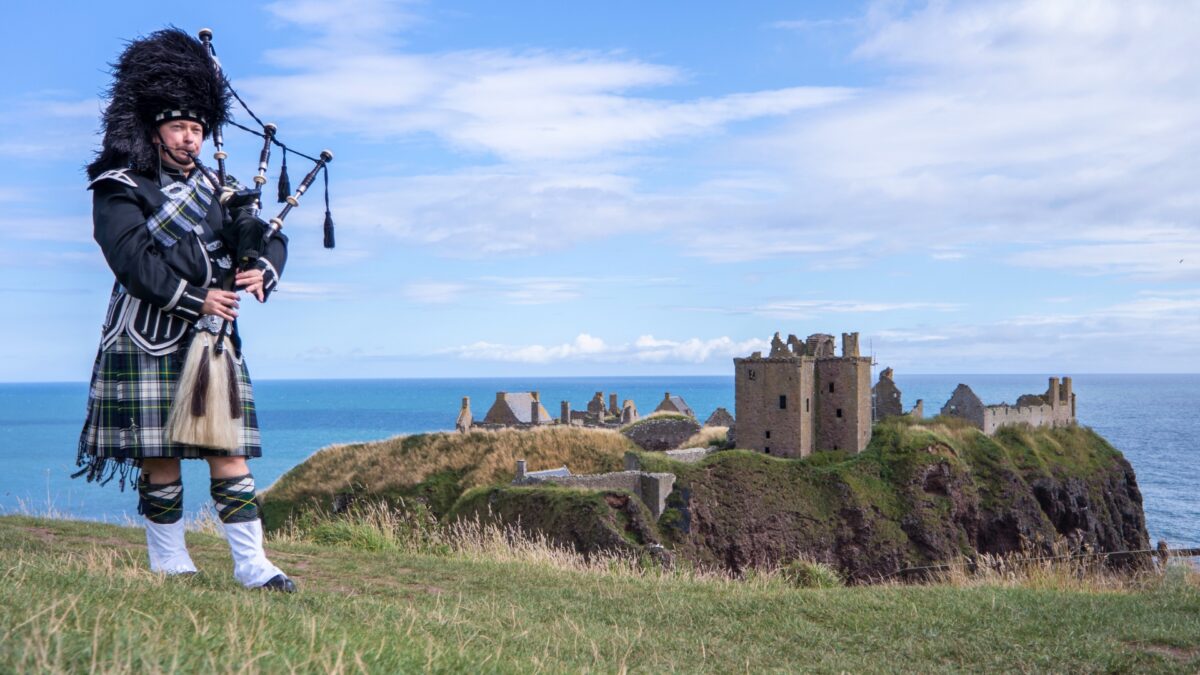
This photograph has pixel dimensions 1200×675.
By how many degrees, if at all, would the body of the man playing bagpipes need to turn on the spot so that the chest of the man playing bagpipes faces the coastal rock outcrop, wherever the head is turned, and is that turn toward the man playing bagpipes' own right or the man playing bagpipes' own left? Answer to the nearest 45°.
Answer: approximately 90° to the man playing bagpipes' own left

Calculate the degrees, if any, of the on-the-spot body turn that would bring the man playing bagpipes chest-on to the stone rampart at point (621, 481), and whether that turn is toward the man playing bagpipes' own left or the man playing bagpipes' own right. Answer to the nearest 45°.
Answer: approximately 90° to the man playing bagpipes' own left

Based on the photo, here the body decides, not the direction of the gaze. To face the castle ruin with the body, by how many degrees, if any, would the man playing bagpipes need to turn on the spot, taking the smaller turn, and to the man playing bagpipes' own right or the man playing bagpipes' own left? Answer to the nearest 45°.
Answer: approximately 90° to the man playing bagpipes' own left

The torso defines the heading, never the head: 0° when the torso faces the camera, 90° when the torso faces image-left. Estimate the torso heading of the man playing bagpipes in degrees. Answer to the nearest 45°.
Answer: approximately 315°
